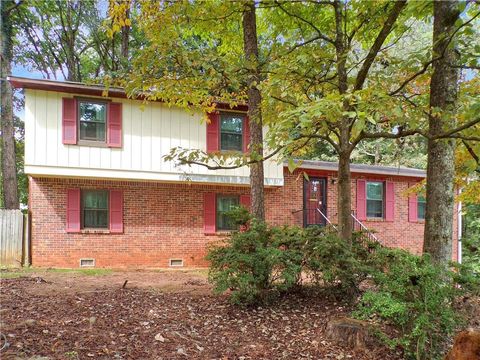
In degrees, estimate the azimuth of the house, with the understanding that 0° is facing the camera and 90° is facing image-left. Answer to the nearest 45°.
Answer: approximately 0°

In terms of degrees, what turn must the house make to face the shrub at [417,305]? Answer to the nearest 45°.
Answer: approximately 45° to its left

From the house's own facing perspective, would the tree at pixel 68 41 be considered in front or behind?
behind

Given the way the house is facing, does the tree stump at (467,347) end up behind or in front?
in front

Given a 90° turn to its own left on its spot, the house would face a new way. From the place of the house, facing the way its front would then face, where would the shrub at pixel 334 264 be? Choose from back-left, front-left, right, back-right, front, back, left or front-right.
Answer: front-right

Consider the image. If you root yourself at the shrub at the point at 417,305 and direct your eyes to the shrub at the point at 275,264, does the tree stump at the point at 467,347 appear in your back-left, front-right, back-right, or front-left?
back-left

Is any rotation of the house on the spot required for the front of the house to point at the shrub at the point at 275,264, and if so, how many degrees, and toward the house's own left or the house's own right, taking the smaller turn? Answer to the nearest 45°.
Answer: approximately 45° to the house's own left

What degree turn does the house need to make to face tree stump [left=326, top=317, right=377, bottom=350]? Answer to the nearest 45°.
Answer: approximately 45° to its left

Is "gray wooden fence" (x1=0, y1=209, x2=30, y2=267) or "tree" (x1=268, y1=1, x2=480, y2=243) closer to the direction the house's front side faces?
the tree
